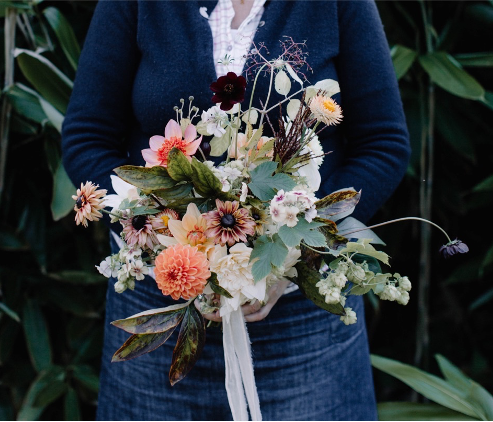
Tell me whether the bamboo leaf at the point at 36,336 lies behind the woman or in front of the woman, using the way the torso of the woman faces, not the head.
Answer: behind

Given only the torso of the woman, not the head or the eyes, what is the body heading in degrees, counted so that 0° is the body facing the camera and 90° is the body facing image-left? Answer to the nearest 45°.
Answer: approximately 0°

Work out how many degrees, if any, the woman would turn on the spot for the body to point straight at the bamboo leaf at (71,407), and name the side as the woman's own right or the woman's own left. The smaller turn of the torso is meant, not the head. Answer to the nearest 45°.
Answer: approximately 135° to the woman's own right

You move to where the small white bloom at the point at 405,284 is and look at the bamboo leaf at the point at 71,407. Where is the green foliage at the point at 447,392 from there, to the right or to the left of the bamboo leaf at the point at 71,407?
right
